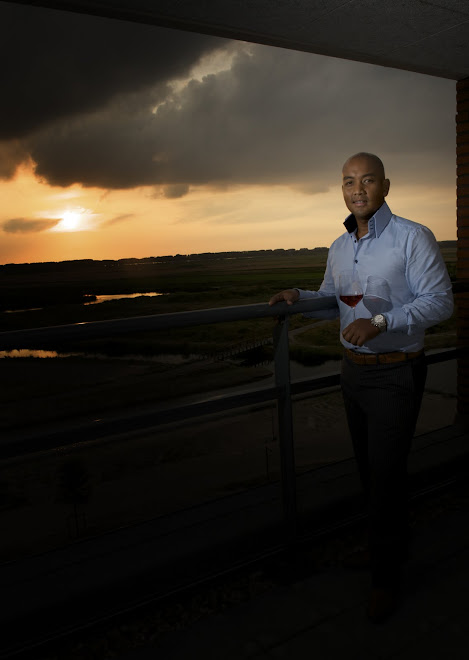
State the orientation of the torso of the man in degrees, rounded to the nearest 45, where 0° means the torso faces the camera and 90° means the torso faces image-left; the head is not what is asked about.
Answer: approximately 45°
